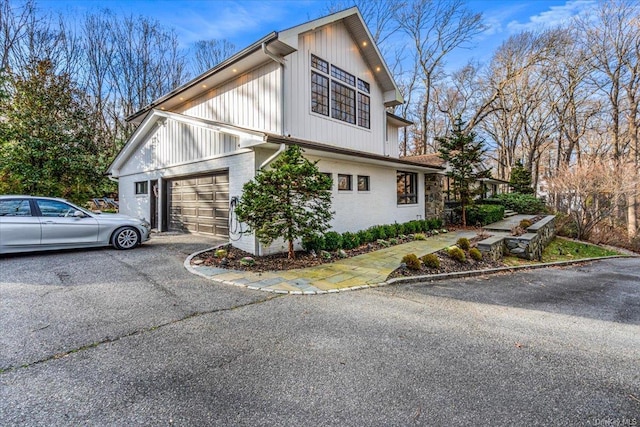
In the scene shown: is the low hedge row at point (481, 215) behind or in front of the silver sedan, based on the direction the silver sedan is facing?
in front

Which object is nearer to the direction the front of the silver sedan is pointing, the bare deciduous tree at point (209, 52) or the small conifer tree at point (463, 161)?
the small conifer tree

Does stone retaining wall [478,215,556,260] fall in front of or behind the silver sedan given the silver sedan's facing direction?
in front

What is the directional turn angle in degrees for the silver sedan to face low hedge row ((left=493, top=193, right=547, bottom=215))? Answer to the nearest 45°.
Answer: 0° — it already faces it

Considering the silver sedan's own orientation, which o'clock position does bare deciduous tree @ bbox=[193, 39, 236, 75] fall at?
The bare deciduous tree is roughly at 10 o'clock from the silver sedan.

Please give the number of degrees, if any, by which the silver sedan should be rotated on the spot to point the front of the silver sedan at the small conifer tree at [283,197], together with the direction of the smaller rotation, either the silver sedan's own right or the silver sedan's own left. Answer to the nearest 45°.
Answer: approximately 45° to the silver sedan's own right

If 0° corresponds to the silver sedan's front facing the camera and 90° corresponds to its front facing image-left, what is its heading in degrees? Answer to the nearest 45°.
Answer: approximately 270°
